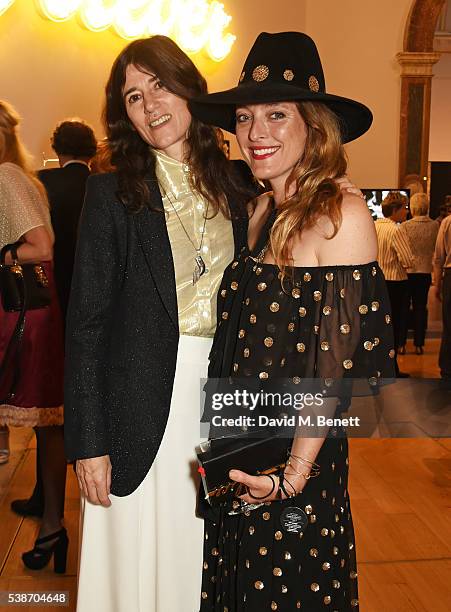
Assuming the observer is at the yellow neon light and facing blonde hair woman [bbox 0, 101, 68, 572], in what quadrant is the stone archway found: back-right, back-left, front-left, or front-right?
back-left

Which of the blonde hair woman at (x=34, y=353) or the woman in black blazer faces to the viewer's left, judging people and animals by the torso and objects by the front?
the blonde hair woman

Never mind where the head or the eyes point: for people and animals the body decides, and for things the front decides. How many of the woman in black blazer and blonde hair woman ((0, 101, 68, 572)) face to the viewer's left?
1

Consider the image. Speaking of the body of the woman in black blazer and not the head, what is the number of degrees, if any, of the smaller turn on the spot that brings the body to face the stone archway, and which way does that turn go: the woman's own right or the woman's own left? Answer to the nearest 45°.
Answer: approximately 90° to the woman's own left

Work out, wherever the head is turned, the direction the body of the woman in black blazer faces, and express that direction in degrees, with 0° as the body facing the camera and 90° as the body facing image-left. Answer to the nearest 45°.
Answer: approximately 315°

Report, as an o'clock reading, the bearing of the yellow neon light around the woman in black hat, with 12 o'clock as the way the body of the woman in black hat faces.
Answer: The yellow neon light is roughly at 4 o'clock from the woman in black hat.

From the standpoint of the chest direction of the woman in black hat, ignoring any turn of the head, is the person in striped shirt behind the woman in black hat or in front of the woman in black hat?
behind

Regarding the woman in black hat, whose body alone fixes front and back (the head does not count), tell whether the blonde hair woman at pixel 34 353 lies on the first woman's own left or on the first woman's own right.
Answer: on the first woman's own right

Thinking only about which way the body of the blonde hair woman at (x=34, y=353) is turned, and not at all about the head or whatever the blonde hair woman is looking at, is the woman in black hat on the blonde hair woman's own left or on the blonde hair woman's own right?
on the blonde hair woman's own left

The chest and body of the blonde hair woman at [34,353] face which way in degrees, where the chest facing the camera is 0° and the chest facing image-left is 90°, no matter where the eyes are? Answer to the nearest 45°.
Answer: approximately 90°

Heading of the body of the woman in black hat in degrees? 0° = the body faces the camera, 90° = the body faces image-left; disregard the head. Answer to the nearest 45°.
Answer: approximately 45°

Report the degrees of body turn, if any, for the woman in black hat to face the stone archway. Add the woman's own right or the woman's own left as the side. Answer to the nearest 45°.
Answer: approximately 135° to the woman's own right
